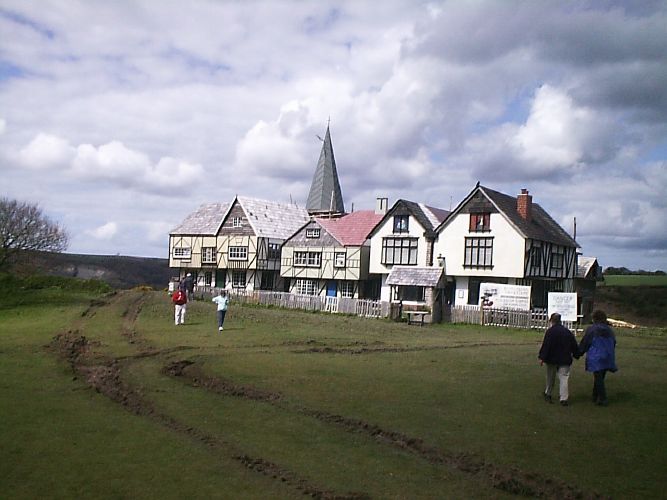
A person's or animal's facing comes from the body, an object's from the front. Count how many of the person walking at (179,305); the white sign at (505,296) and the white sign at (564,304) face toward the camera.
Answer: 2

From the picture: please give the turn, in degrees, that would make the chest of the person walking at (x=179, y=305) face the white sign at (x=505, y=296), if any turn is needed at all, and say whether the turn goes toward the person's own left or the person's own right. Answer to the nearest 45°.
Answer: approximately 90° to the person's own right

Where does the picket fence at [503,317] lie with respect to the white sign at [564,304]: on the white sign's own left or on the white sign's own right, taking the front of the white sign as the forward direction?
on the white sign's own right

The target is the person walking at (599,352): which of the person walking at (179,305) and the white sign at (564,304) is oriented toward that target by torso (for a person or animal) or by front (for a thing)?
the white sign

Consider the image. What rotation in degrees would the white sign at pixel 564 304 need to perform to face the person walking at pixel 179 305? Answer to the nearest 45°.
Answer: approximately 45° to its right

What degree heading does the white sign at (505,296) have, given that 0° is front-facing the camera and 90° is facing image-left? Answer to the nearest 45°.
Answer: approximately 0°

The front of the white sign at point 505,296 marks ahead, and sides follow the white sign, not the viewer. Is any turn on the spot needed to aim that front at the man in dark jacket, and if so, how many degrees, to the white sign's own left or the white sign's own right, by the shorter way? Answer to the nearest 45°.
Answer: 0° — it already faces them

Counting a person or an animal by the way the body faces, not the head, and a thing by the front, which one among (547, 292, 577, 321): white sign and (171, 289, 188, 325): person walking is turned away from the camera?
the person walking

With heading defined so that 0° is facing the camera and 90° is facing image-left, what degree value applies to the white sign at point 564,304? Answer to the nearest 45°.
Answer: approximately 0°

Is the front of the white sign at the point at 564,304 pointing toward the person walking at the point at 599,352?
yes

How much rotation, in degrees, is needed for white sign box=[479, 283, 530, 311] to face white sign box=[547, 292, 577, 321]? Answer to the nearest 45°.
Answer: approximately 45° to its left
